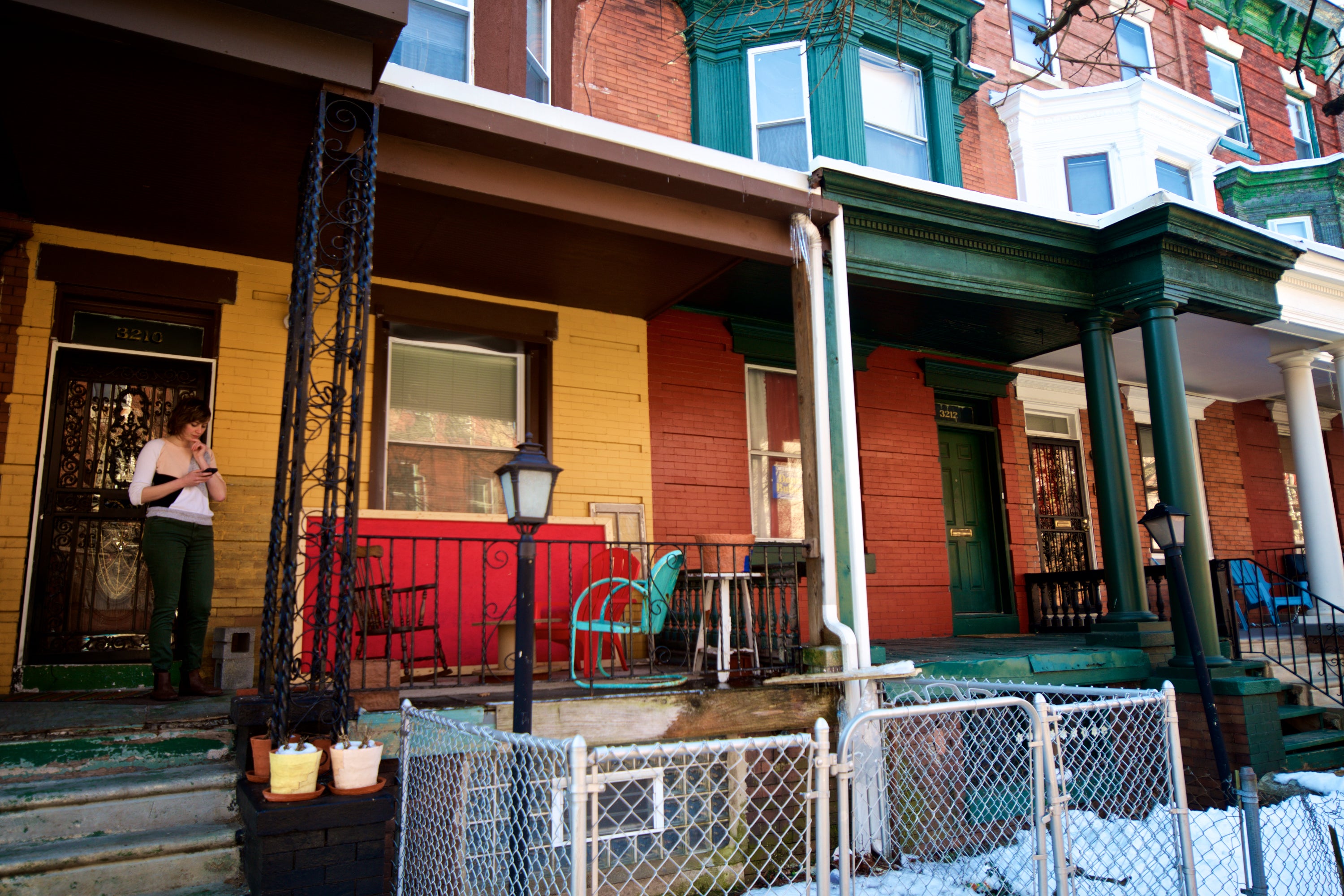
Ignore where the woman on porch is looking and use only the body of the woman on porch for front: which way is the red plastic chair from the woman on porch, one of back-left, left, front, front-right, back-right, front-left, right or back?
front-left

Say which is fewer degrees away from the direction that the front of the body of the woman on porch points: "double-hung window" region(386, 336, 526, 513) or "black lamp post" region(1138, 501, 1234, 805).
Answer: the black lamp post

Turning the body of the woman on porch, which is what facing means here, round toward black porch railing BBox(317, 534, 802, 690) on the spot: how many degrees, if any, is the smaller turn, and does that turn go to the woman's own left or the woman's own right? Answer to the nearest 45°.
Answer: approximately 45° to the woman's own left

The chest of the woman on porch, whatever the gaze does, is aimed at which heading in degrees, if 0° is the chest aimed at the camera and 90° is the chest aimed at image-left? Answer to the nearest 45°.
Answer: approximately 315°

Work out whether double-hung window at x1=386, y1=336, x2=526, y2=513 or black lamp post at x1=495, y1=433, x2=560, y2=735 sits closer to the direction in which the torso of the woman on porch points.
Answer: the black lamp post

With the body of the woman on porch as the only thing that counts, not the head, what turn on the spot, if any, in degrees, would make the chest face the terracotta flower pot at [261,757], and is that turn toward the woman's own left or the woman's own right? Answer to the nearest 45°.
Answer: approximately 45° to the woman's own right

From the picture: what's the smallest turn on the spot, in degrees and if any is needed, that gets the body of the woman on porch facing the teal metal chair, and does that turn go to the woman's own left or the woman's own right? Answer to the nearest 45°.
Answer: approximately 45° to the woman's own left

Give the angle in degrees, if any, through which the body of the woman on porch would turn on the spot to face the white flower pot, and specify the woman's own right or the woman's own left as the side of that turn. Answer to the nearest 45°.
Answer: approximately 45° to the woman's own right

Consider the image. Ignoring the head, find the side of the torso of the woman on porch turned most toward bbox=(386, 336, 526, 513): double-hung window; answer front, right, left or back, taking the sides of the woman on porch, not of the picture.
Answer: left

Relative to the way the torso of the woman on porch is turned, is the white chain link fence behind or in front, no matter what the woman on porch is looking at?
in front

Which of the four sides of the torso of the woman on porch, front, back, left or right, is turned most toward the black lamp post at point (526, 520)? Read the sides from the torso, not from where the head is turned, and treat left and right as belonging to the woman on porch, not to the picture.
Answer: front
